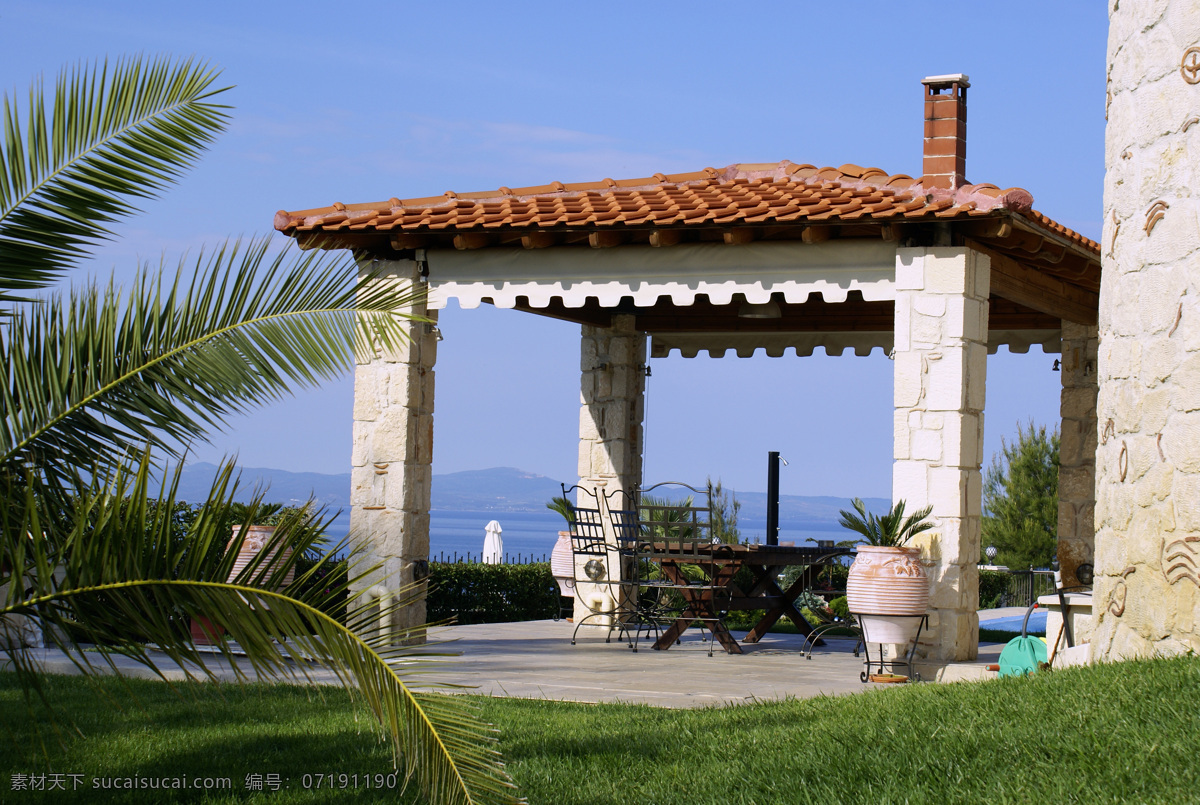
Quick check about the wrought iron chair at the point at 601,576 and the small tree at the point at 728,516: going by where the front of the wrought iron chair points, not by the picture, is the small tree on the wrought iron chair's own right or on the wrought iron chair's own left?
on the wrought iron chair's own left

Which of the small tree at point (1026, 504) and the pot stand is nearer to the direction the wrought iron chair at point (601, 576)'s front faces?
the pot stand

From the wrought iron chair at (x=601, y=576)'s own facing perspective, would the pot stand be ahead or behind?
ahead

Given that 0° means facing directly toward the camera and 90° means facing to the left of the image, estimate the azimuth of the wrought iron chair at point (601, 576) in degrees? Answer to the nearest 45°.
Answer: approximately 315°

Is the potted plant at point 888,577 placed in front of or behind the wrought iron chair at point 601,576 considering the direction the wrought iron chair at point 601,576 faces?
in front

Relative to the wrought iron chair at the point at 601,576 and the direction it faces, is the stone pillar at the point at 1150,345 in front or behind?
in front

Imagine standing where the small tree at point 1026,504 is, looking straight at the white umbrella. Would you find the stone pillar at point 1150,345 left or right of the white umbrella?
left

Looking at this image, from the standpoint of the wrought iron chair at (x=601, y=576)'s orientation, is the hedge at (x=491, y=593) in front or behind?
behind
